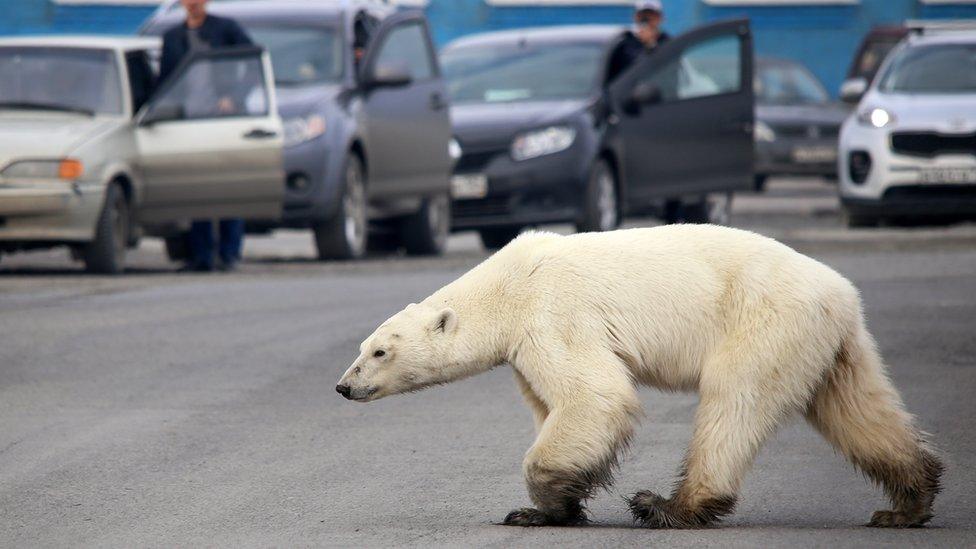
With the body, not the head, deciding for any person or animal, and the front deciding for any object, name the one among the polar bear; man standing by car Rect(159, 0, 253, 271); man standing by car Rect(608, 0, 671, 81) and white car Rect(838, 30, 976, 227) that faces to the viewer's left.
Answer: the polar bear

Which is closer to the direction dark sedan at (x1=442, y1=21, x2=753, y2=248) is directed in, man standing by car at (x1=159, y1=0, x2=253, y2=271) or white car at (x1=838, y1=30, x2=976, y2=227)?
the man standing by car

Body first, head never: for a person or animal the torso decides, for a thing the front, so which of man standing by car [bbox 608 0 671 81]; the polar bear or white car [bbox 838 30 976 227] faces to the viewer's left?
the polar bear

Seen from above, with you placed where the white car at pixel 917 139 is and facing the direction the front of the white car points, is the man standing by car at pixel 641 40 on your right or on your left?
on your right

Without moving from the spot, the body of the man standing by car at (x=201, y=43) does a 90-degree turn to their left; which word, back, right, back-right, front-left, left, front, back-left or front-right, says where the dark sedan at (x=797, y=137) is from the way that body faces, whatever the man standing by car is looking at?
front-left

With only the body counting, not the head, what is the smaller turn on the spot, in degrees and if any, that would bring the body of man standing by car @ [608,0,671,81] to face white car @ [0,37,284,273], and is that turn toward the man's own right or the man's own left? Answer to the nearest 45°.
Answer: approximately 45° to the man's own right

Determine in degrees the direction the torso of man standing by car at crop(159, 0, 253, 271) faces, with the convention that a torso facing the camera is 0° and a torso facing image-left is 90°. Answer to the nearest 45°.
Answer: approximately 0°

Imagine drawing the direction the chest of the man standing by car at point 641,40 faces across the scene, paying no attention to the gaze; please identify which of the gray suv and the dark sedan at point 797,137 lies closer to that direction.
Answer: the gray suv

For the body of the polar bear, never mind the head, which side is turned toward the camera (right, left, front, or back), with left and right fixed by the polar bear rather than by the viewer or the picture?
left

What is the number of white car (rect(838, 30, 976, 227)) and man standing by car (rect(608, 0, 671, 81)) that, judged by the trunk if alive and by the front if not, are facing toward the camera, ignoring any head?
2
